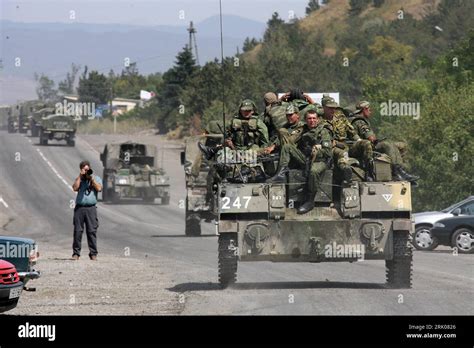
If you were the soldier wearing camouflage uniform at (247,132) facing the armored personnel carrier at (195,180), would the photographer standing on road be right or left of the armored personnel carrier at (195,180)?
left

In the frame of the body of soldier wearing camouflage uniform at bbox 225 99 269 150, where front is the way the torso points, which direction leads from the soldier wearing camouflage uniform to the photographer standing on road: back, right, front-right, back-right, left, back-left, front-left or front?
back-right

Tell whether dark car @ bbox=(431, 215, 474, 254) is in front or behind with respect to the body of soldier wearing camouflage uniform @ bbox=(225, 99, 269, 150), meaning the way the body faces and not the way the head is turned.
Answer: behind

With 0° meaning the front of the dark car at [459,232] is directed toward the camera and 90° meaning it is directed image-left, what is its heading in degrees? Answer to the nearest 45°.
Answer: approximately 90°
